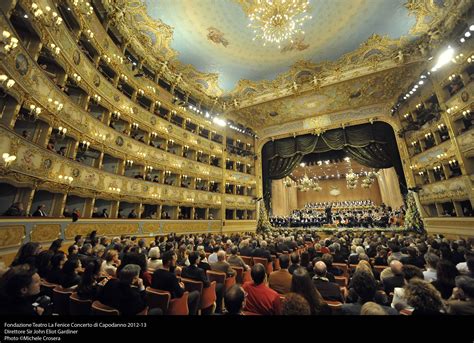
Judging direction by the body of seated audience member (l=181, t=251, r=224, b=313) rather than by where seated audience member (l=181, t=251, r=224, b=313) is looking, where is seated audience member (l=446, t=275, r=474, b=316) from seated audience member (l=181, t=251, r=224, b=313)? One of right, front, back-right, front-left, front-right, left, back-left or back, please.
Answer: right

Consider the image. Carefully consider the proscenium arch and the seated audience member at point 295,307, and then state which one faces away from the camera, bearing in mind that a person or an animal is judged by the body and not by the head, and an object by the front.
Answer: the seated audience member

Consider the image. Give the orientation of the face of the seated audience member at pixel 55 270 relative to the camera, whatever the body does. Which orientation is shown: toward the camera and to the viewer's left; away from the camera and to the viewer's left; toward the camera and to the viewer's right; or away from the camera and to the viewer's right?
away from the camera and to the viewer's right

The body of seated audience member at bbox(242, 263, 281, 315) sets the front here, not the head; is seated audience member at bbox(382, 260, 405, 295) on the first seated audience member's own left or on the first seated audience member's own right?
on the first seated audience member's own right

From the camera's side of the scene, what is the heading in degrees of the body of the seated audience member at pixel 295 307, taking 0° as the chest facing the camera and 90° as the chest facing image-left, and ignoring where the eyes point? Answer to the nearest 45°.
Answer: approximately 180°

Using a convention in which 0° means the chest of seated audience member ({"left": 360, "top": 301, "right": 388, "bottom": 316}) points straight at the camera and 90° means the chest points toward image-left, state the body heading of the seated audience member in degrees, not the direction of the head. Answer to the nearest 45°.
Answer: approximately 180°

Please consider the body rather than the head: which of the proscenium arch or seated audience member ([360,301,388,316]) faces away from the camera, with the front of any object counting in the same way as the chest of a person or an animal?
the seated audience member

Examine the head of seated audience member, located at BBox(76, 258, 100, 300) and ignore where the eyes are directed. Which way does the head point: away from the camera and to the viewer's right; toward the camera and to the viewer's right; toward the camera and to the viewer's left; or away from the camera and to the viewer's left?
away from the camera and to the viewer's right

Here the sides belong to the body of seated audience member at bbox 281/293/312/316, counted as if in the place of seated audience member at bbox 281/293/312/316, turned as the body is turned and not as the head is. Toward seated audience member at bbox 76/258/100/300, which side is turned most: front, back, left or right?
left

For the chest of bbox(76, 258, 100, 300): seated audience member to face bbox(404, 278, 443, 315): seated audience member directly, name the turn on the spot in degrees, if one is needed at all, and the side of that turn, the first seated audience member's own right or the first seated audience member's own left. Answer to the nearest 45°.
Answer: approximately 90° to the first seated audience member's own right

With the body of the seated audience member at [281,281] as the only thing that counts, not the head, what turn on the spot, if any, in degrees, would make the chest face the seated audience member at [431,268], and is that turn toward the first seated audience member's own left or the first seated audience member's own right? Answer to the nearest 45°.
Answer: approximately 90° to the first seated audience member's own right

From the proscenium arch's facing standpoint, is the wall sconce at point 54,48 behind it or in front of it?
in front

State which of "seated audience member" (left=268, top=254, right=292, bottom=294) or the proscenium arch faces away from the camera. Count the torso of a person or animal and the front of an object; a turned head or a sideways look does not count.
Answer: the seated audience member

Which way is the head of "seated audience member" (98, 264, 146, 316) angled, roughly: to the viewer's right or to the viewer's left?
to the viewer's right

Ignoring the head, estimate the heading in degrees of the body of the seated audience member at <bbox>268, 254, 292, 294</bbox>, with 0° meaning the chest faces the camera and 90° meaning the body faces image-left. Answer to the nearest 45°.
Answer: approximately 180°

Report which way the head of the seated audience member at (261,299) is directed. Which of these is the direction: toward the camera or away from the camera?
away from the camera

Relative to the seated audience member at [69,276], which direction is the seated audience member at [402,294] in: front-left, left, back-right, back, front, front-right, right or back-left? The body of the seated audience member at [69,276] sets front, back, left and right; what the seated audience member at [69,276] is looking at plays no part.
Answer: right
